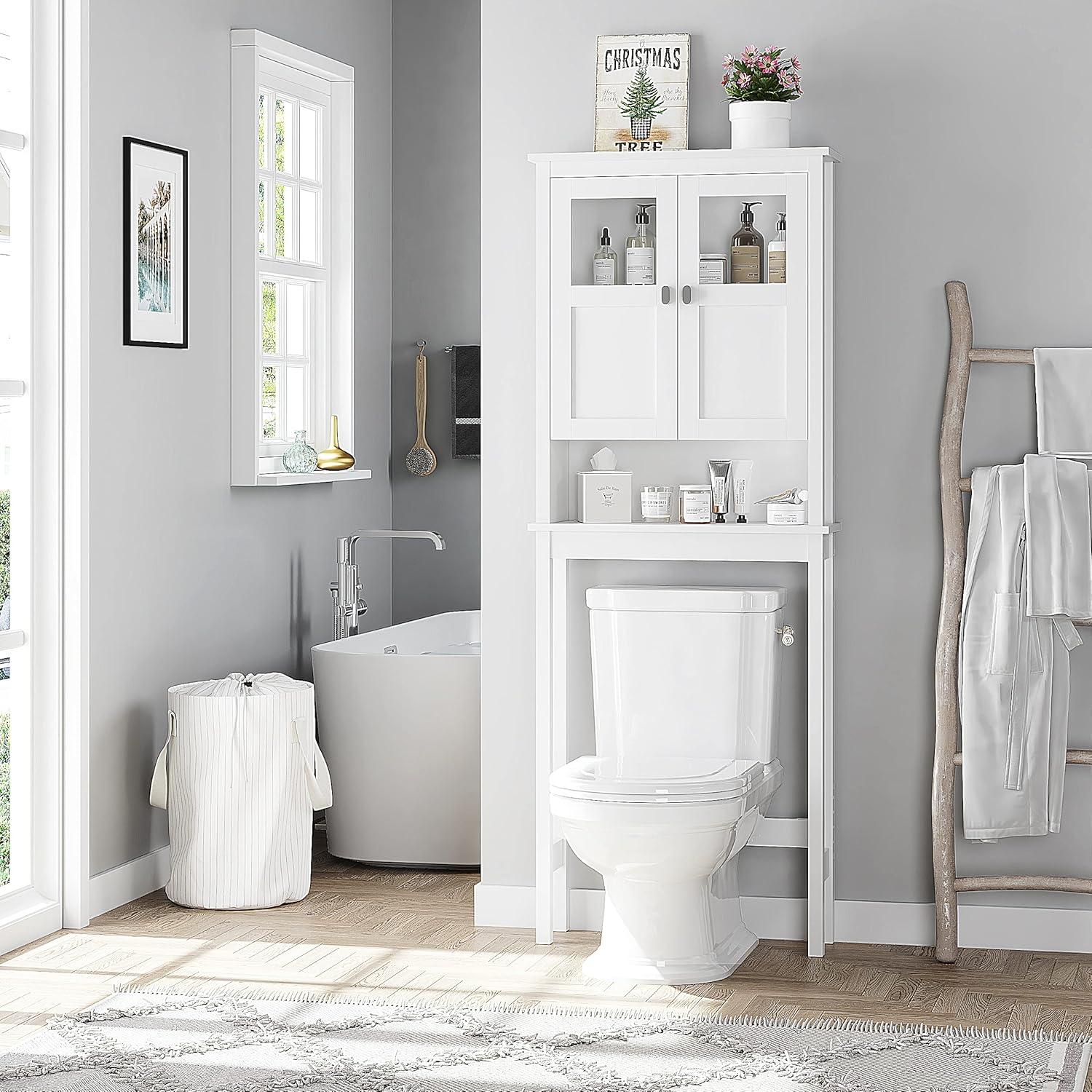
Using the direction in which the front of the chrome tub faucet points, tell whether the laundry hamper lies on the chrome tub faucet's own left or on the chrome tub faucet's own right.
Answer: on the chrome tub faucet's own right

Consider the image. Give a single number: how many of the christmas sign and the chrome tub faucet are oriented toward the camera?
1

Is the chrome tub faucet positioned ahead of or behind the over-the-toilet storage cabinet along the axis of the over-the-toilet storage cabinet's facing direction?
behind

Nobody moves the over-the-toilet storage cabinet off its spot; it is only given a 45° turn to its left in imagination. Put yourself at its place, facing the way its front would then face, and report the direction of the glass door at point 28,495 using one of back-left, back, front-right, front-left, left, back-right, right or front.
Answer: back-right

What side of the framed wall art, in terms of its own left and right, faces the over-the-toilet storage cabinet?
front

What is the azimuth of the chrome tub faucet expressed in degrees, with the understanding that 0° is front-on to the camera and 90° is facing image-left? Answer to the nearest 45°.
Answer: approximately 270°
